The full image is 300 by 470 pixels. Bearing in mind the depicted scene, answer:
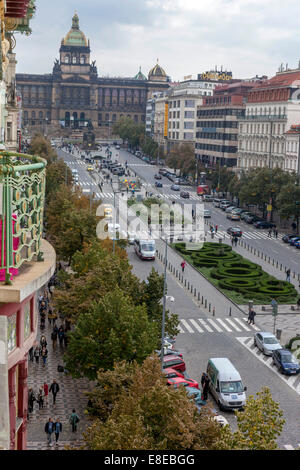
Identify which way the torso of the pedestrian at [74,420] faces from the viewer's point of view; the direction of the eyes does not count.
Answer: away from the camera

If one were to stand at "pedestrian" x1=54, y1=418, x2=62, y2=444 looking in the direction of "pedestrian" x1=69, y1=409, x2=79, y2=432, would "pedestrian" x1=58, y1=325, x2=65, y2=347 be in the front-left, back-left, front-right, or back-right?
front-left

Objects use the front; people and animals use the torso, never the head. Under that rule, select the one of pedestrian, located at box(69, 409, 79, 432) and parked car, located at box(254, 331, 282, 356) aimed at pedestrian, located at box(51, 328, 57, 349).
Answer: pedestrian, located at box(69, 409, 79, 432)

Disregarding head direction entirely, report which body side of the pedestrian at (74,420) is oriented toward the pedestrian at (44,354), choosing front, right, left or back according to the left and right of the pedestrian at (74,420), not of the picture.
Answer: front

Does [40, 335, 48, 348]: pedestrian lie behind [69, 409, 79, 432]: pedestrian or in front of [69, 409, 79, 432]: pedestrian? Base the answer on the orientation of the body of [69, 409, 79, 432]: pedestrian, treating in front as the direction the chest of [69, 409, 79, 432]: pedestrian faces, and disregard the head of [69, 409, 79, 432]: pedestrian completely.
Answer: in front

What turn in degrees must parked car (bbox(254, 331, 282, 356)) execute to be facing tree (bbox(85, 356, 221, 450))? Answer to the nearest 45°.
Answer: approximately 45° to its right

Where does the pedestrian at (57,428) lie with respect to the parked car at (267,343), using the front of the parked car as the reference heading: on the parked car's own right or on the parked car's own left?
on the parked car's own right

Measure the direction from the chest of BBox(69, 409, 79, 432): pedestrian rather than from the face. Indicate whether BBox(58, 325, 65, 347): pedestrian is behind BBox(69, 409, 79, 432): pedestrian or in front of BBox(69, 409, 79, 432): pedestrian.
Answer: in front

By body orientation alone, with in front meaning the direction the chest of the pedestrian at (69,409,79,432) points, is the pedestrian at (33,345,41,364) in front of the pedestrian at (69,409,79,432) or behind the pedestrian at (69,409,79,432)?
in front

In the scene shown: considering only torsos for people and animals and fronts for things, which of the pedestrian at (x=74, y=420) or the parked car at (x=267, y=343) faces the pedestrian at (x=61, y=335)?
the pedestrian at (x=74, y=420)

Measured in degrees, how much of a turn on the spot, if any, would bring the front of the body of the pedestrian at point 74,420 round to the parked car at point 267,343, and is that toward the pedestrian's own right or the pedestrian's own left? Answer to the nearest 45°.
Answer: approximately 45° to the pedestrian's own right
